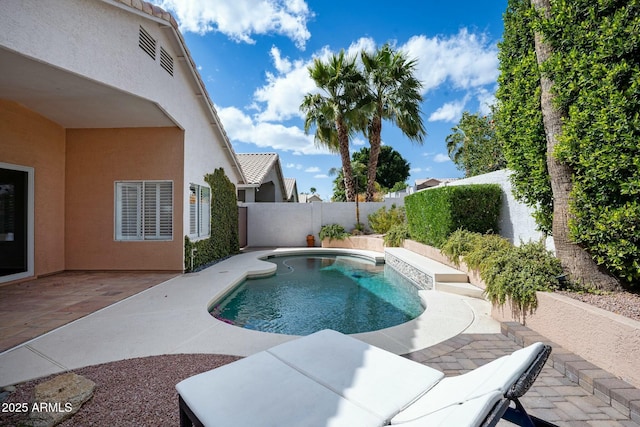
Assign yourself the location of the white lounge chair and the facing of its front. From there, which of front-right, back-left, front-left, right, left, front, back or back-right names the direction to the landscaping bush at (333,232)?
front-right

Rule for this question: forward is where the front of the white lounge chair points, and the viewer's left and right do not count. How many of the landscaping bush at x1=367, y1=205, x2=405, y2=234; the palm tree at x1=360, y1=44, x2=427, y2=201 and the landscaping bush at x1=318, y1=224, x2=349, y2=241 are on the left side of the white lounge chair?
0

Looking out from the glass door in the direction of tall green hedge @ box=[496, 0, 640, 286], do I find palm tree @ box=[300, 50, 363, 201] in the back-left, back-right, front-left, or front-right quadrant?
front-left

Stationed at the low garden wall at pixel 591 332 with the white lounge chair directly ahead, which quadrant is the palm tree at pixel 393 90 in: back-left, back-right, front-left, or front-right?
back-right

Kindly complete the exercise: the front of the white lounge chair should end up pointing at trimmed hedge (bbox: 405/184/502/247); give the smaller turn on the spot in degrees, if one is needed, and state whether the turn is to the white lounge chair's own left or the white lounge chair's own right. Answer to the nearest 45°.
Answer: approximately 90° to the white lounge chair's own right

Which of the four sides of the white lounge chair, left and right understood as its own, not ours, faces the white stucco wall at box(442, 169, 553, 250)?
right

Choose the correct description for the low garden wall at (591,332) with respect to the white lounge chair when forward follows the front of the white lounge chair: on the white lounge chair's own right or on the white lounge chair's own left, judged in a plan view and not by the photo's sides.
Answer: on the white lounge chair's own right

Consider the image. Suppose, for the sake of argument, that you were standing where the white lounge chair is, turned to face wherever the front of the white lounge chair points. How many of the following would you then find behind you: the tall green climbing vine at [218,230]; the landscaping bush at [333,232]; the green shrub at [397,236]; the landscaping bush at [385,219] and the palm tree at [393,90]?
0

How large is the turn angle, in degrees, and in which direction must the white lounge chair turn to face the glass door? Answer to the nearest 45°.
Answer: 0° — it already faces it

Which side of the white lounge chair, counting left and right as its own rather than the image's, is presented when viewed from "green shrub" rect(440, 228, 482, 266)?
right

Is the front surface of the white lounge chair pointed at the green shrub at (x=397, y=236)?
no

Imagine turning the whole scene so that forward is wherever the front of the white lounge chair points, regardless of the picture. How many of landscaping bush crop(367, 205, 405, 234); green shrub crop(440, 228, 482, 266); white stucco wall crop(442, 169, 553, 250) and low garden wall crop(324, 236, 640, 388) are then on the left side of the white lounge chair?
0

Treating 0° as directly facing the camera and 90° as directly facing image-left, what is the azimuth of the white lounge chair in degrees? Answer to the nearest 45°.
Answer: approximately 135°

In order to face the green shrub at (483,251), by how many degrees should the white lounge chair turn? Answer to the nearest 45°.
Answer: approximately 90° to its right
